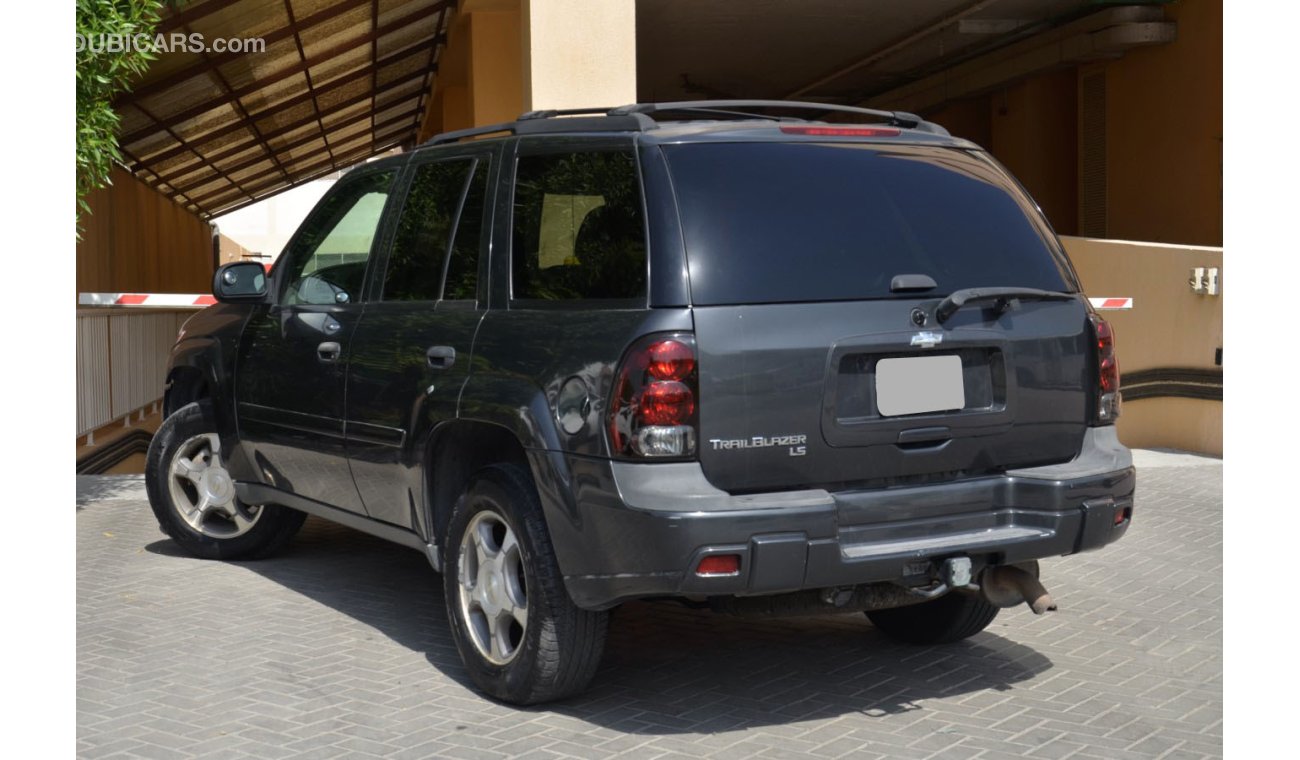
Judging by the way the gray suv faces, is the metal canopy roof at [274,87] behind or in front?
in front

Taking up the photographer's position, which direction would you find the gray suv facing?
facing away from the viewer and to the left of the viewer

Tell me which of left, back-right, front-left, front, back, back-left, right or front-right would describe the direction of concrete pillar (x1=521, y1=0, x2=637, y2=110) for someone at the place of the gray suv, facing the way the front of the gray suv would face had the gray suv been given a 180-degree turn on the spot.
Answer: back-left
